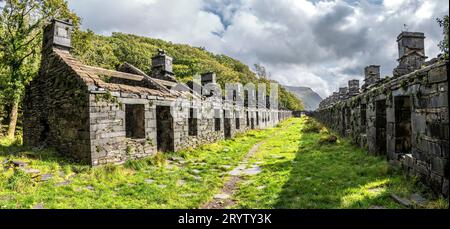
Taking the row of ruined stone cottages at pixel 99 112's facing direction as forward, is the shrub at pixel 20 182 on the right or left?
on its right

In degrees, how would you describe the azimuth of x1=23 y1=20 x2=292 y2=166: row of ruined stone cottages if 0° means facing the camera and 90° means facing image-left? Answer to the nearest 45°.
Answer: approximately 315°

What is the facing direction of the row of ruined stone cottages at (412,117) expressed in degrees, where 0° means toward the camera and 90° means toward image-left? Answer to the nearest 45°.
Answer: approximately 45°

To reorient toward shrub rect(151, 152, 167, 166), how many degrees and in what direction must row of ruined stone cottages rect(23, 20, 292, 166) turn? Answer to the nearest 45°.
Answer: approximately 90° to its right

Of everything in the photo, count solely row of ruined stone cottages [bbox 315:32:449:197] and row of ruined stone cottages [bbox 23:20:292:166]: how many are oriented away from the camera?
0

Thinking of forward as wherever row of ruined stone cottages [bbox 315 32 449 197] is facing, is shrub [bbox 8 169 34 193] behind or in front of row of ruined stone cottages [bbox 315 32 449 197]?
in front
